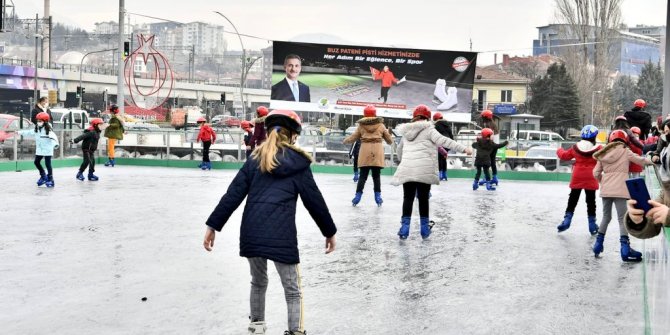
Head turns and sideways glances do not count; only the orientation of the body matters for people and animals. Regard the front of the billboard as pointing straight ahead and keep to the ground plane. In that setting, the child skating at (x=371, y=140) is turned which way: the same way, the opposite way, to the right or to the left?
the opposite way

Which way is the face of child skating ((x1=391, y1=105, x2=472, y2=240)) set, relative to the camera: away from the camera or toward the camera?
away from the camera

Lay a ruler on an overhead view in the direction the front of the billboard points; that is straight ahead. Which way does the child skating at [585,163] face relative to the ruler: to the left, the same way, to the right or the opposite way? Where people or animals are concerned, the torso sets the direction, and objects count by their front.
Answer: the opposite way

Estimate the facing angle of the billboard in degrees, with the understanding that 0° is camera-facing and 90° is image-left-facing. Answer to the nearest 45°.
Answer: approximately 0°

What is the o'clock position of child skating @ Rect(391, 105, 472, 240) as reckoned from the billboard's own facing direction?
The child skating is roughly at 12 o'clock from the billboard.

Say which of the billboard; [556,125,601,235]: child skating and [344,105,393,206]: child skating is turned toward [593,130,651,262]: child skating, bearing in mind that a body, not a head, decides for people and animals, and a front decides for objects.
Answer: the billboard

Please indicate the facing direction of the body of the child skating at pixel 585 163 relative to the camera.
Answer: away from the camera

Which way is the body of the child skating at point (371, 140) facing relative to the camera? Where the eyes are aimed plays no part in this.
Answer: away from the camera

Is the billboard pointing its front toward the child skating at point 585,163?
yes

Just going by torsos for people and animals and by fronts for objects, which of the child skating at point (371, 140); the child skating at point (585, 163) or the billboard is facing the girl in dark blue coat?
the billboard
